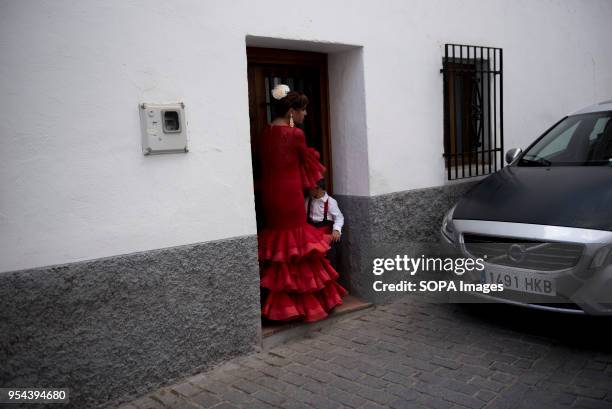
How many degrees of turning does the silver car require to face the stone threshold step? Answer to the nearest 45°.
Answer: approximately 45° to its right

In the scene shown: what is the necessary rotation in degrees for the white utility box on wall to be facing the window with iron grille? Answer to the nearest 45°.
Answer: approximately 135° to its left

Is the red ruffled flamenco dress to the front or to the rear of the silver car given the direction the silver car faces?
to the front

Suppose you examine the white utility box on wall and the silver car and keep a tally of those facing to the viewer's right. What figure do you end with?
0

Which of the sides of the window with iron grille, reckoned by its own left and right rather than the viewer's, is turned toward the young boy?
right

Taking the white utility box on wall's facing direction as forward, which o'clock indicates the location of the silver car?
The silver car is roughly at 9 o'clock from the white utility box on wall.

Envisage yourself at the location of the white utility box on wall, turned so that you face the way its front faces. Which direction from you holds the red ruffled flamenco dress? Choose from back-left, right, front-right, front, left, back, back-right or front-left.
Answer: back-left

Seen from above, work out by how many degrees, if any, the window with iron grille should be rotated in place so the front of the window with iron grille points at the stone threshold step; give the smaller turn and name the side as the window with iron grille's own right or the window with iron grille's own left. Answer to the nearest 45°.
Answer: approximately 90° to the window with iron grille's own right

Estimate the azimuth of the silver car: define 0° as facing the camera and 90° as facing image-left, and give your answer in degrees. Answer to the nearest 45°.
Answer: approximately 45°

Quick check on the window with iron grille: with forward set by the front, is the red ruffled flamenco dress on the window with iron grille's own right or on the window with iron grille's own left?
on the window with iron grille's own right

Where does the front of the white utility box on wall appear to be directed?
toward the camera

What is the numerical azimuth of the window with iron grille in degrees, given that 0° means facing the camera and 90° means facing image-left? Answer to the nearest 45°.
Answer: approximately 315°
